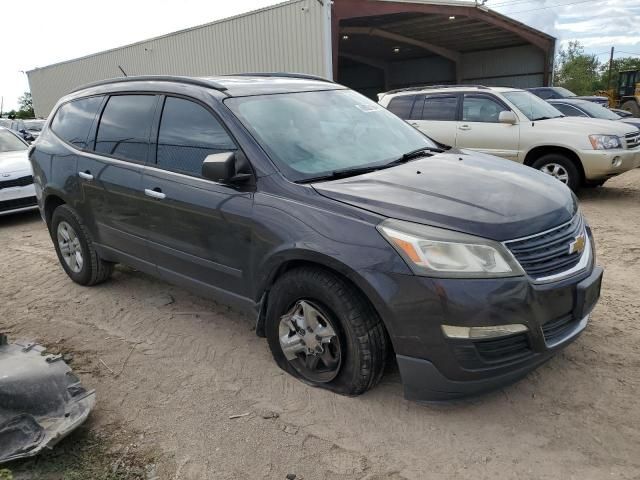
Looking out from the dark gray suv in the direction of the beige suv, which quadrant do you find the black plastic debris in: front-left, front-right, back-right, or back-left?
back-left

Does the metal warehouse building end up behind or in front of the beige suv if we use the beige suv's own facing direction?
behind

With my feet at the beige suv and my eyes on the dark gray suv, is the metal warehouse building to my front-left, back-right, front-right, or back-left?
back-right

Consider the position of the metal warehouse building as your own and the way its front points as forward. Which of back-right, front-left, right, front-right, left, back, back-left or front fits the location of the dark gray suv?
front-right

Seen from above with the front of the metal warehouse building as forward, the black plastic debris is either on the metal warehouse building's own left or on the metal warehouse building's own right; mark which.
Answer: on the metal warehouse building's own right

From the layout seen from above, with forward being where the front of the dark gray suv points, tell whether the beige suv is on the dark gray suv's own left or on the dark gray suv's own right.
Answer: on the dark gray suv's own left

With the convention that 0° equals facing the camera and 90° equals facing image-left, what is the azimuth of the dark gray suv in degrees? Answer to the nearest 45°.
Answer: approximately 315°

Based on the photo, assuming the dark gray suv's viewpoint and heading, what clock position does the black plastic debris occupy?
The black plastic debris is roughly at 4 o'clock from the dark gray suv.

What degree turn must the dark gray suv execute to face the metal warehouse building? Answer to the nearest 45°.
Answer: approximately 135° to its left

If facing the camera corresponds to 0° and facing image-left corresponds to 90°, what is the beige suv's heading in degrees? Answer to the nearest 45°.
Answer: approximately 315°
